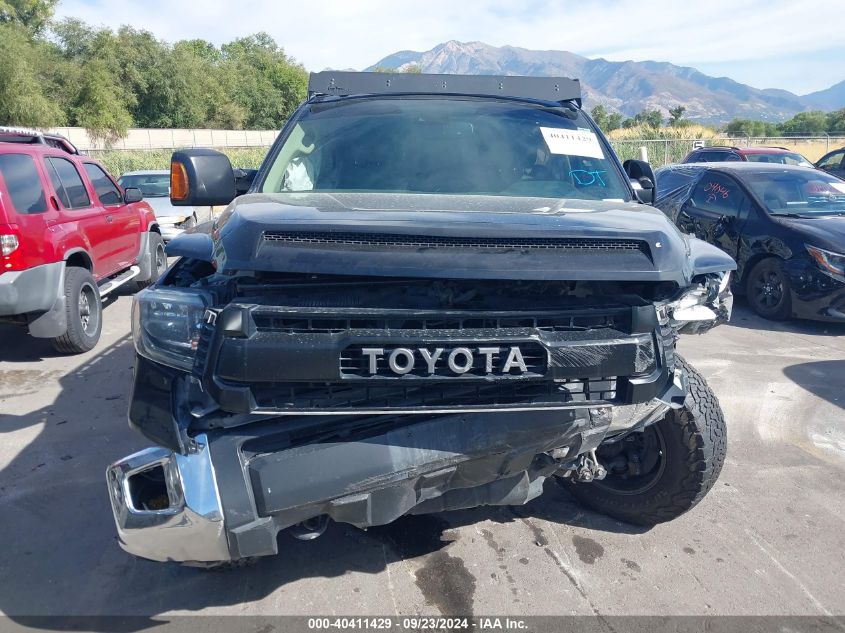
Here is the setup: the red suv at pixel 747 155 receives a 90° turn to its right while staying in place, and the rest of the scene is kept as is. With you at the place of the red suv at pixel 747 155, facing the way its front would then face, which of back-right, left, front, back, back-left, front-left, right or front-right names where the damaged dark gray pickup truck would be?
front-left

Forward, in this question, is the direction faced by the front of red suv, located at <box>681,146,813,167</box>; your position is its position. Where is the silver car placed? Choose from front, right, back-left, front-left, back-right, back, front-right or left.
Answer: right

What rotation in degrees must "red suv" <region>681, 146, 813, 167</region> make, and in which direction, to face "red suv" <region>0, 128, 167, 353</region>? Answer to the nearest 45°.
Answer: approximately 45° to its right

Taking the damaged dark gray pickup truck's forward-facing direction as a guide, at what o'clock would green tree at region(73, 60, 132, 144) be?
The green tree is roughly at 5 o'clock from the damaged dark gray pickup truck.

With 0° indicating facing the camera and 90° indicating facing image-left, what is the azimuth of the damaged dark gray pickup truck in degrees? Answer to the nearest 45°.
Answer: approximately 0°

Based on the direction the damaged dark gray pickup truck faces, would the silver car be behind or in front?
behind

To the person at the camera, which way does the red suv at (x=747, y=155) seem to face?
facing the viewer and to the right of the viewer

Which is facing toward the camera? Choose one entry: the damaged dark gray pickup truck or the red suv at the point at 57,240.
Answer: the damaged dark gray pickup truck

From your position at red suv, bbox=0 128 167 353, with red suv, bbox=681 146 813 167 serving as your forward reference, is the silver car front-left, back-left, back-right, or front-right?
front-left

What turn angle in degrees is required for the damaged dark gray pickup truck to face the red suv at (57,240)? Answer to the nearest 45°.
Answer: approximately 135° to its right

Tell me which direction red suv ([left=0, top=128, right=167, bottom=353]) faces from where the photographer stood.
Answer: facing away from the viewer and to the right of the viewer

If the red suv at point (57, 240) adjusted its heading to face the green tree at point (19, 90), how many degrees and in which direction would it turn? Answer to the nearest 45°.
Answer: approximately 45° to its left

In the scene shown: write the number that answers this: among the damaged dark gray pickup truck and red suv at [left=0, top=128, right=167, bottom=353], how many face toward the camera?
1

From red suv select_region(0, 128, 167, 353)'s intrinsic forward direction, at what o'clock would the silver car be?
The silver car is roughly at 11 o'clock from the red suv.

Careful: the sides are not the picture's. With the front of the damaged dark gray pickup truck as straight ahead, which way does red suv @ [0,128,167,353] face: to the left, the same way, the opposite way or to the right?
the opposite way
